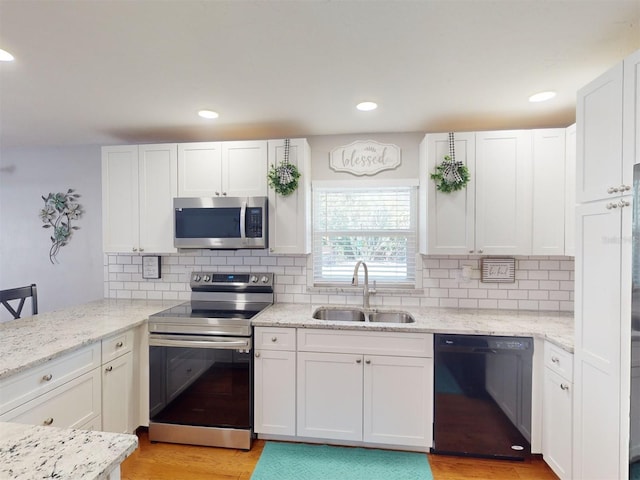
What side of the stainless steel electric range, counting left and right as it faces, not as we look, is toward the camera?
front

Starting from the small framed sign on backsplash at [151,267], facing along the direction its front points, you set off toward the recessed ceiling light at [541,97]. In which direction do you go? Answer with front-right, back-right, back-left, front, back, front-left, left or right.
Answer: front-left

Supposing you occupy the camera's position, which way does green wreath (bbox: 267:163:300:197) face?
facing the viewer

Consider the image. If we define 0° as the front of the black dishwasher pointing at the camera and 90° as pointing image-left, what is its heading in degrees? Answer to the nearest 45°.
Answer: approximately 0°

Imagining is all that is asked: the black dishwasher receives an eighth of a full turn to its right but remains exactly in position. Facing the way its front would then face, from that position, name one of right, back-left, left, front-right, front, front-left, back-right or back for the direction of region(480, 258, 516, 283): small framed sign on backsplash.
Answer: back-right

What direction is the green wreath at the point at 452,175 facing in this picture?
toward the camera

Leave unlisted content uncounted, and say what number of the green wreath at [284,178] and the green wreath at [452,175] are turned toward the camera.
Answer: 2

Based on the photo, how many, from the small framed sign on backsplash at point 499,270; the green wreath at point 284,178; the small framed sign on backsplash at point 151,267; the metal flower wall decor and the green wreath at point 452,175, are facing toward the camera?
5

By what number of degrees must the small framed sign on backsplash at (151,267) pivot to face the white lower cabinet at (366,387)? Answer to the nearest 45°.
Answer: approximately 45° to its left

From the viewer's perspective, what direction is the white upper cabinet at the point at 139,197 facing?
toward the camera

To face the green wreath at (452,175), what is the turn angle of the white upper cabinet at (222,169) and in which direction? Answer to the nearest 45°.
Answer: approximately 45° to its left

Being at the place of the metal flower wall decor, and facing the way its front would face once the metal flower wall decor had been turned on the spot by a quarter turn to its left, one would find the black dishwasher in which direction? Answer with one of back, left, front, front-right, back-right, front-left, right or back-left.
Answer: front-right

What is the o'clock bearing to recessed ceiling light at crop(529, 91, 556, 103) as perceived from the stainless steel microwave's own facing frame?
The recessed ceiling light is roughly at 10 o'clock from the stainless steel microwave.

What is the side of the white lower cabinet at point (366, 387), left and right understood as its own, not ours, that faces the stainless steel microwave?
right

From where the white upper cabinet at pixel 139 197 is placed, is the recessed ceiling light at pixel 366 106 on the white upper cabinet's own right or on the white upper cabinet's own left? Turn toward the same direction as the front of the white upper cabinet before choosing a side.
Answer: on the white upper cabinet's own left

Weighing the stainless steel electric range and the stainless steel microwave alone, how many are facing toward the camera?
2
